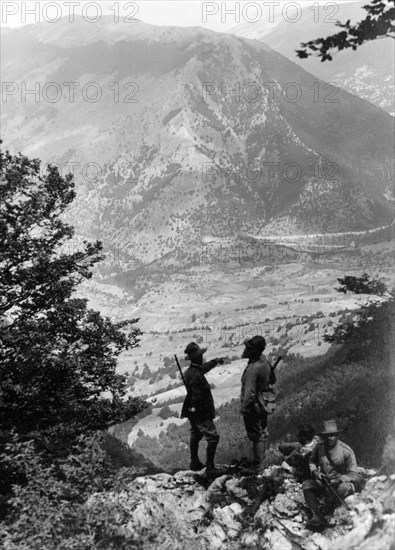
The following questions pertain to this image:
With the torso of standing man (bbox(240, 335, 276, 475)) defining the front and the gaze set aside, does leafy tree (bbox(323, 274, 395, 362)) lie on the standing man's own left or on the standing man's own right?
on the standing man's own right

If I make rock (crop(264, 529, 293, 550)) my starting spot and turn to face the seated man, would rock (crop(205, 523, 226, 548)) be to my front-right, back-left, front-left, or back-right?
back-left

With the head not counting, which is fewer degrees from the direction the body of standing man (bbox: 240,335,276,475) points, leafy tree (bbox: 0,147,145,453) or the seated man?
the leafy tree

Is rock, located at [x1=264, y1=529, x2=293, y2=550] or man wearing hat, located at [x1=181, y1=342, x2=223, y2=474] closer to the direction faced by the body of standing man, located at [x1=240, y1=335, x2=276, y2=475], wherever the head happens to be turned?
the man wearing hat

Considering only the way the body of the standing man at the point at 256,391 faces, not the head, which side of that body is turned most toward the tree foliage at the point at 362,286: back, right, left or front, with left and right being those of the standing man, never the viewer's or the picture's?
right

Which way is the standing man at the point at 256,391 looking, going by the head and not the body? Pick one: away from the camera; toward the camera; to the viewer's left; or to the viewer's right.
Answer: to the viewer's left
